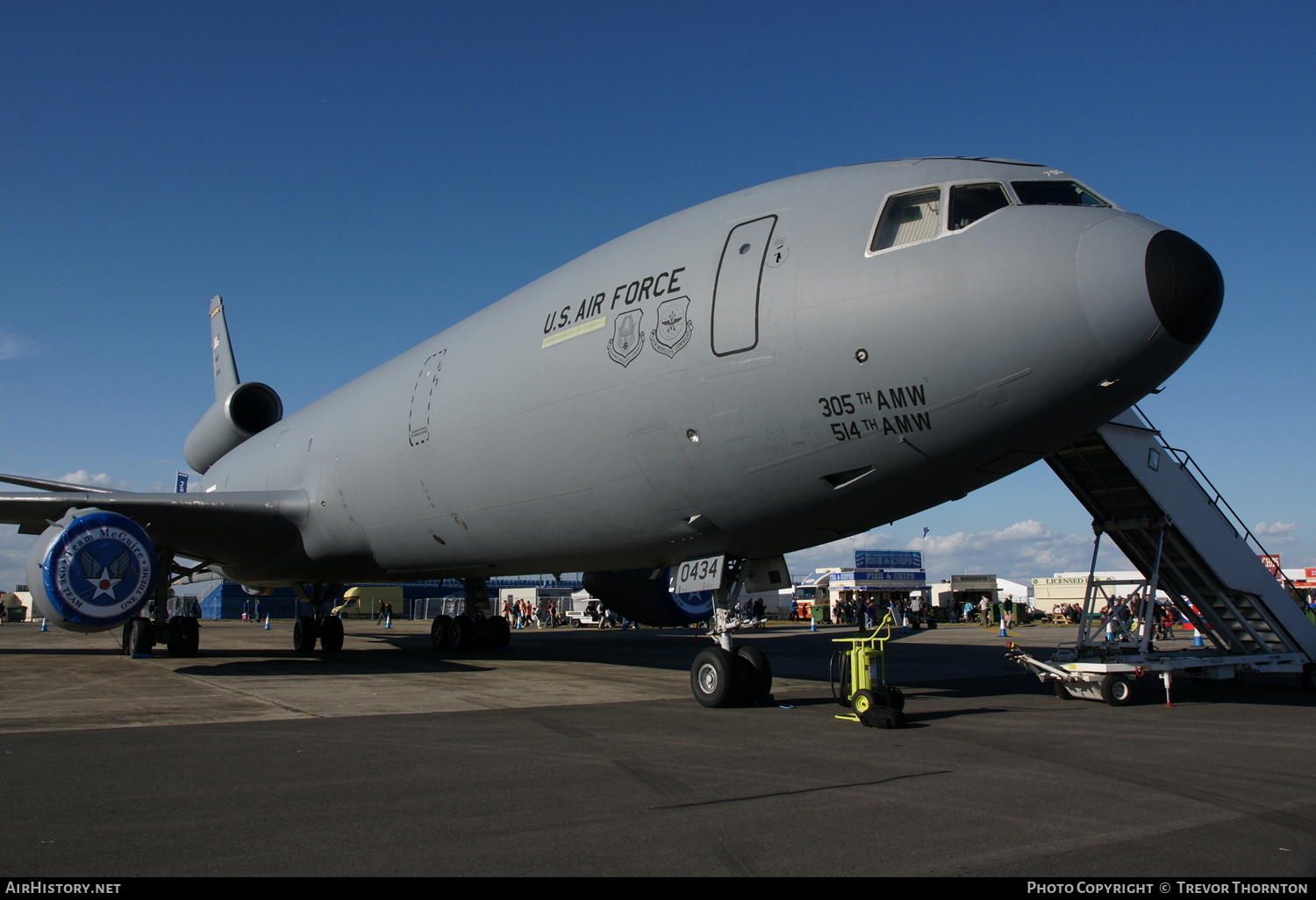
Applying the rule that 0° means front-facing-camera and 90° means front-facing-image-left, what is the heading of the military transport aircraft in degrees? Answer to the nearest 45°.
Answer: approximately 315°

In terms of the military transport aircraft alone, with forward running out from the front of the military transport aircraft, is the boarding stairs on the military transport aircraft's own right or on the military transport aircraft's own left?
on the military transport aircraft's own left
